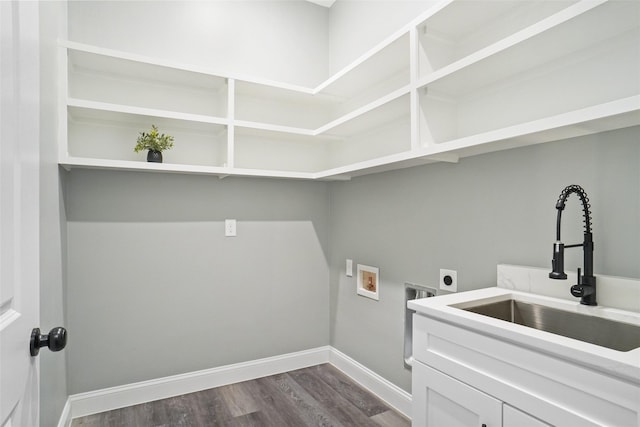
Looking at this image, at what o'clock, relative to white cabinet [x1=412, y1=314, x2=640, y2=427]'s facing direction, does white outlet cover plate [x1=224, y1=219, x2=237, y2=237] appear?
The white outlet cover plate is roughly at 2 o'clock from the white cabinet.

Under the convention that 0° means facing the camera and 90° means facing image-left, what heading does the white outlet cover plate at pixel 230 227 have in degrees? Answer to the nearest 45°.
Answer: approximately 0°

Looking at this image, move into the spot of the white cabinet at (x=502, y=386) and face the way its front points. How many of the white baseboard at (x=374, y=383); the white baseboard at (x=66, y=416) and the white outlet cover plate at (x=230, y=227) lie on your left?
0

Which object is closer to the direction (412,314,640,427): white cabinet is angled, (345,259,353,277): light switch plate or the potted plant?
the potted plant

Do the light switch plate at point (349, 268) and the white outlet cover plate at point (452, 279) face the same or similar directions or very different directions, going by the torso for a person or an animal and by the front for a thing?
same or similar directions

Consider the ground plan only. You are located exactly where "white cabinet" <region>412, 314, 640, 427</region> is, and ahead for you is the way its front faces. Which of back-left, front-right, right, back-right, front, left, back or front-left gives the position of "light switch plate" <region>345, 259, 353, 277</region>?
right

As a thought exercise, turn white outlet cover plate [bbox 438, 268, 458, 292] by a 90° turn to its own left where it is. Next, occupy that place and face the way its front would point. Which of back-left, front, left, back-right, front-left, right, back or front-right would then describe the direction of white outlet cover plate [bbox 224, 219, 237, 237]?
back-right

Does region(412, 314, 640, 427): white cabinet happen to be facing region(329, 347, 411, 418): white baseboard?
no

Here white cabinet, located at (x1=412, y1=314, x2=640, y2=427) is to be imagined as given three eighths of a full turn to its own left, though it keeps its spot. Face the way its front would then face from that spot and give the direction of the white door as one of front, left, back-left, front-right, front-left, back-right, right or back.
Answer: back-right

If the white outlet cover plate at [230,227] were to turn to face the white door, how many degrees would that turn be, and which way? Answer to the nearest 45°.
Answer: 0° — it already faces it

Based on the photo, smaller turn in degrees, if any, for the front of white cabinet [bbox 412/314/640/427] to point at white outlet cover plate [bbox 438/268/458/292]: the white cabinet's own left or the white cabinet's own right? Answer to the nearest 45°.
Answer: approximately 135° to the white cabinet's own right

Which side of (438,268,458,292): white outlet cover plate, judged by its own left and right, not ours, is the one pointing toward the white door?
front

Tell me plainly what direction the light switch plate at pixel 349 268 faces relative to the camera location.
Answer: facing the viewer and to the left of the viewer

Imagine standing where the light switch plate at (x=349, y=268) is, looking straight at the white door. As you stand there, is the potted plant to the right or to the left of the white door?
right
